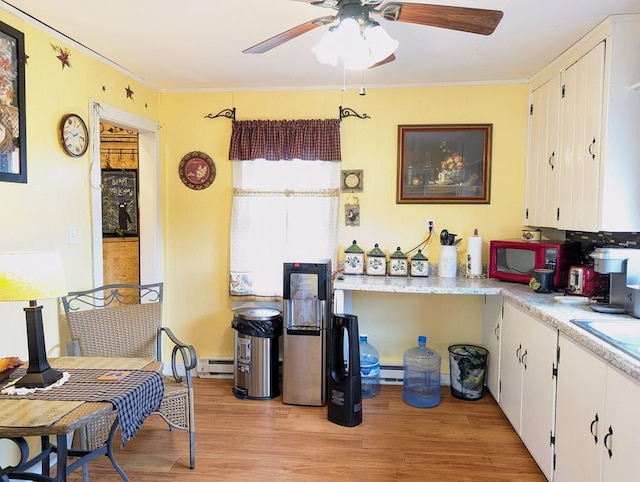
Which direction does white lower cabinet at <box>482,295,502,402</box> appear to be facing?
to the viewer's left

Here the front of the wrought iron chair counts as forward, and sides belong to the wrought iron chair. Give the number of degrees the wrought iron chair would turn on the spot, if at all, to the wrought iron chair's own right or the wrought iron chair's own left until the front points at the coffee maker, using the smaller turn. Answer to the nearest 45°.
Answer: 0° — it already faces it

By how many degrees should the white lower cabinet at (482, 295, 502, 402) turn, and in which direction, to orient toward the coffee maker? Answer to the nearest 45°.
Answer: approximately 135° to its left

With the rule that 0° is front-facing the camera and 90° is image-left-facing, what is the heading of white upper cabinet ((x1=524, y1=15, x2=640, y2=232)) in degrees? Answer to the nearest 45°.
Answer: approximately 45°

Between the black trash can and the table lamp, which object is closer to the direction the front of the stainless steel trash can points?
the table lamp
